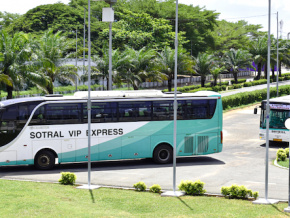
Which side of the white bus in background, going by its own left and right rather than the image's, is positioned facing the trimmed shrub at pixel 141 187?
front

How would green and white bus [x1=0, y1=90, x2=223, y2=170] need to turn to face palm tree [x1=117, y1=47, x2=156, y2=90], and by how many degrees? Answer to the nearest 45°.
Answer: approximately 90° to its right

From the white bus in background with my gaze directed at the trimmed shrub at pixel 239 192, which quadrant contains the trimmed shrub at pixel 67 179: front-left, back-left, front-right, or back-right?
front-right

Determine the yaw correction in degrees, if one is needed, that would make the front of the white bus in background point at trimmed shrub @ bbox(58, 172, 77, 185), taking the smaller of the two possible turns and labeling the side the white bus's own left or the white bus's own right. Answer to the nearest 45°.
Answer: approximately 45° to the white bus's own right

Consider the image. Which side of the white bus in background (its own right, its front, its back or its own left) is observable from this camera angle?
front

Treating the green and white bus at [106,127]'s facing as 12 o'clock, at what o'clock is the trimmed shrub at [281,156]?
The trimmed shrub is roughly at 6 o'clock from the green and white bus.

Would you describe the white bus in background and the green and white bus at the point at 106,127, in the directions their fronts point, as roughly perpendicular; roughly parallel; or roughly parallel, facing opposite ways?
roughly perpendicular

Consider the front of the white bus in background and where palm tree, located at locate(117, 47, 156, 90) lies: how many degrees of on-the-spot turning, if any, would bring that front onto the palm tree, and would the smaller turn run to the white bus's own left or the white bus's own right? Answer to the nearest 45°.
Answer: approximately 135° to the white bus's own right

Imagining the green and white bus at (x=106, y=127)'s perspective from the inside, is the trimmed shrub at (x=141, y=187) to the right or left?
on its left

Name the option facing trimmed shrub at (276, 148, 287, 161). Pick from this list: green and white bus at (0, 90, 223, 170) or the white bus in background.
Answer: the white bus in background

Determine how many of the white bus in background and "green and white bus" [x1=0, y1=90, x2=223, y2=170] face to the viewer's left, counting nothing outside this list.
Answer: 1

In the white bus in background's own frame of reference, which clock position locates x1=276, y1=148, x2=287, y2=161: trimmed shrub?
The trimmed shrub is roughly at 12 o'clock from the white bus in background.

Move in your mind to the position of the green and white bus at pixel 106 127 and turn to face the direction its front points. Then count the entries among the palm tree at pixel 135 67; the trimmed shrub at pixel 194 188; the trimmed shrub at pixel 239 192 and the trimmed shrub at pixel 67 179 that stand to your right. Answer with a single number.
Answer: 1

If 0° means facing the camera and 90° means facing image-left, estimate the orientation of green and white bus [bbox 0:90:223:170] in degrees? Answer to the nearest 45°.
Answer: approximately 90°

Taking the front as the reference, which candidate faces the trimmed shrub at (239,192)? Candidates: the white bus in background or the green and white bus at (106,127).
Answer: the white bus in background

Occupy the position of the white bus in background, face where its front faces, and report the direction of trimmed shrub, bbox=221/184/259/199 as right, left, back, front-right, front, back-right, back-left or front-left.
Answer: front

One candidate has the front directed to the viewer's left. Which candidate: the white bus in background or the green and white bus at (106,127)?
the green and white bus

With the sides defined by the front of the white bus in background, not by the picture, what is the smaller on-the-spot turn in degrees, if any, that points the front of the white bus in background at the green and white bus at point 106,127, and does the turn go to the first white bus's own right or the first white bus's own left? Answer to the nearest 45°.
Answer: approximately 45° to the first white bus's own right

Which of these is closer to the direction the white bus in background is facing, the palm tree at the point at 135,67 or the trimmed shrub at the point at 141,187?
the trimmed shrub
